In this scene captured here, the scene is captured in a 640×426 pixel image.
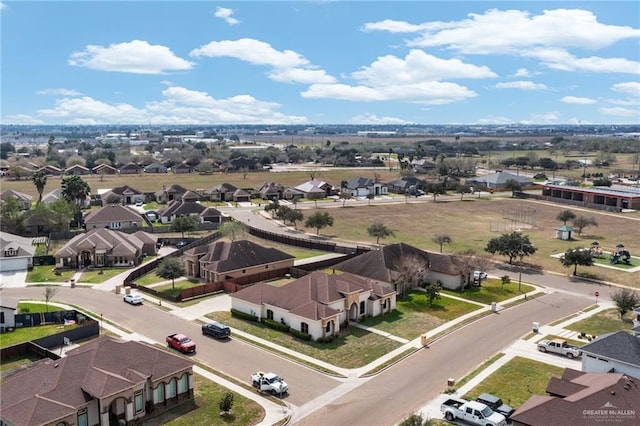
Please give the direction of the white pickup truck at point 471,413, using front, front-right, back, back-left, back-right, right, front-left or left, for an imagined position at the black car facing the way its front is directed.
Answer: back

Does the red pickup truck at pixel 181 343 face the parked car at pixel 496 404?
yes

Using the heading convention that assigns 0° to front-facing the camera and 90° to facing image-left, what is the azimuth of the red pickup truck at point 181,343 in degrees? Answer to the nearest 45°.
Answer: approximately 315°

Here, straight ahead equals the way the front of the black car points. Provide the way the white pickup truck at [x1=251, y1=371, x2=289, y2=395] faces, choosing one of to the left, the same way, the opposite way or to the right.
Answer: the opposite way

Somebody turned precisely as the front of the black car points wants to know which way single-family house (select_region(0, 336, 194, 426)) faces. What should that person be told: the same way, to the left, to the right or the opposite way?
the opposite way

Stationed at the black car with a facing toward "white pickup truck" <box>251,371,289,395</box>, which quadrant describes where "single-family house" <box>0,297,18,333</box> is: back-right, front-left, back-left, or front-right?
back-right

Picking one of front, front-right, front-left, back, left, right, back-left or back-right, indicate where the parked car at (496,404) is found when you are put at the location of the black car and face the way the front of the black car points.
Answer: back

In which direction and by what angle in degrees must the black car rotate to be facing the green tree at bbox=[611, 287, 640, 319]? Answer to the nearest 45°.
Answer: approximately 135° to its right

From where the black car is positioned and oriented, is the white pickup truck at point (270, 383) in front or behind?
behind

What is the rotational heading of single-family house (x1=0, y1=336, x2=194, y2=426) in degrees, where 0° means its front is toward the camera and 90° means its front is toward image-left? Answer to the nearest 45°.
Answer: approximately 315°

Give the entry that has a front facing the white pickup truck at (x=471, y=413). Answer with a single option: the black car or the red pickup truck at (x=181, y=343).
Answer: the red pickup truck

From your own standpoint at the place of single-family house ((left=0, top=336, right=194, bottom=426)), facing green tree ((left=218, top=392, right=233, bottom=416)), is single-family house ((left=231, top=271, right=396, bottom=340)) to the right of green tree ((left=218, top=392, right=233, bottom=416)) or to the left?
left

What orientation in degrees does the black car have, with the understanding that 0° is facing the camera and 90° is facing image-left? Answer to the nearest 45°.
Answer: approximately 135°

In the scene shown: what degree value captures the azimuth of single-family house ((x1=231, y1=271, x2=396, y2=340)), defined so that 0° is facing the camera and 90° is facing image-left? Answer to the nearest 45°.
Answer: approximately 315°
